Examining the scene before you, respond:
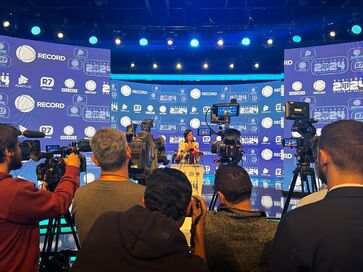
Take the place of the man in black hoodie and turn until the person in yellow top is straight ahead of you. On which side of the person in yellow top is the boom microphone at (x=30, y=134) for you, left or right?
left

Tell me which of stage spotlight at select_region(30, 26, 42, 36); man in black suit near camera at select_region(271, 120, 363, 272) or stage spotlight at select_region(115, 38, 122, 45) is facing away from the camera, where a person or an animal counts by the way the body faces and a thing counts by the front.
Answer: the man in black suit near camera

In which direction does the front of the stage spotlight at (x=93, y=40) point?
toward the camera

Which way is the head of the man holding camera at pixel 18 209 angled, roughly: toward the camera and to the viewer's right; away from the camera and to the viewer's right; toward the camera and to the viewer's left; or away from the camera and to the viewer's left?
away from the camera and to the viewer's right

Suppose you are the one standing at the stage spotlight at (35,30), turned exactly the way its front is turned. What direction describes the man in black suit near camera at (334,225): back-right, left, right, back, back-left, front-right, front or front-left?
front

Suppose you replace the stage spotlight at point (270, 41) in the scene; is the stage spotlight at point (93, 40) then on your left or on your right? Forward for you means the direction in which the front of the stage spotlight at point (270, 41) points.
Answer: on your right

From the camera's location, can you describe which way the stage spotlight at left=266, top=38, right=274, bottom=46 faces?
facing the viewer

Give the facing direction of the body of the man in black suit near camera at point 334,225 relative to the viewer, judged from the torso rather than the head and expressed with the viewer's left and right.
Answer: facing away from the viewer

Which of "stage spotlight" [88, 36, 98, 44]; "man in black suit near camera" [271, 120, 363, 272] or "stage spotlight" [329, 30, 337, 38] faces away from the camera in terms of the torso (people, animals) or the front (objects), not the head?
the man in black suit near camera

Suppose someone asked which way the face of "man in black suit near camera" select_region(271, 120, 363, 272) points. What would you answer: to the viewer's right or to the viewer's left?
to the viewer's left

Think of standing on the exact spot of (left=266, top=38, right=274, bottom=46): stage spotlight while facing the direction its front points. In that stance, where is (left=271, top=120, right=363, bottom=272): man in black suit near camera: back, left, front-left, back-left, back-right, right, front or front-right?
front

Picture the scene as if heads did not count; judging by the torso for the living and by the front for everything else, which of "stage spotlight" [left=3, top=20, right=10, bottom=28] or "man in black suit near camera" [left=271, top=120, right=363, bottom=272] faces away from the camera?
the man in black suit near camera

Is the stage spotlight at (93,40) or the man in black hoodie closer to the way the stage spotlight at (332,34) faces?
the man in black hoodie

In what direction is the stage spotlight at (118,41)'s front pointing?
toward the camera

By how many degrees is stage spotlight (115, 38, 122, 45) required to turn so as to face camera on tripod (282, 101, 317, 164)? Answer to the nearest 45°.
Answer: approximately 45° to its left

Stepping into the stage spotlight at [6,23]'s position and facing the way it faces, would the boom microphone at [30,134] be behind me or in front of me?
in front
